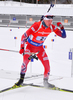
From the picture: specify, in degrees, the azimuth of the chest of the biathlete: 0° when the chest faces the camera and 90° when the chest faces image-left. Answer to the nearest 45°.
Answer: approximately 315°
